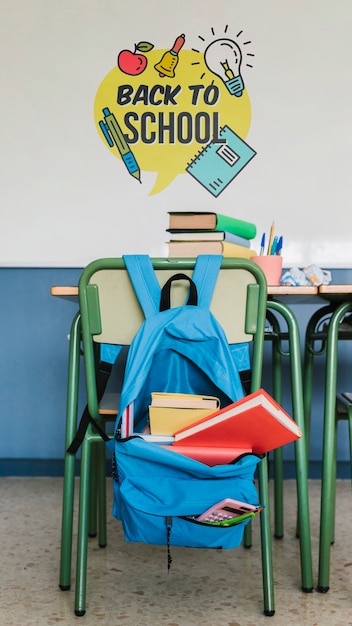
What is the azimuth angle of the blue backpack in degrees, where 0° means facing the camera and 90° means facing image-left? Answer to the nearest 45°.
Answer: approximately 0°

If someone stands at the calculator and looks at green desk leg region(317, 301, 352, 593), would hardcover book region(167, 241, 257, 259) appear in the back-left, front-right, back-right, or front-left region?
front-left
